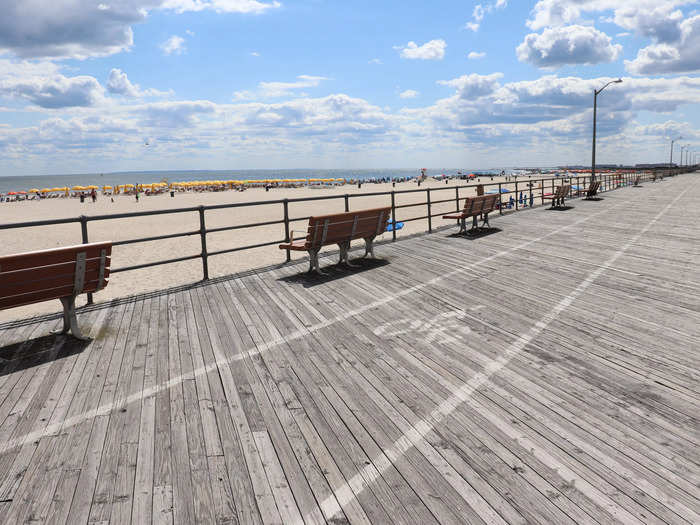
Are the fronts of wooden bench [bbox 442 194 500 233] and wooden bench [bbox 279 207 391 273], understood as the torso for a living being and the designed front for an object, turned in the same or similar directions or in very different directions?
same or similar directions
